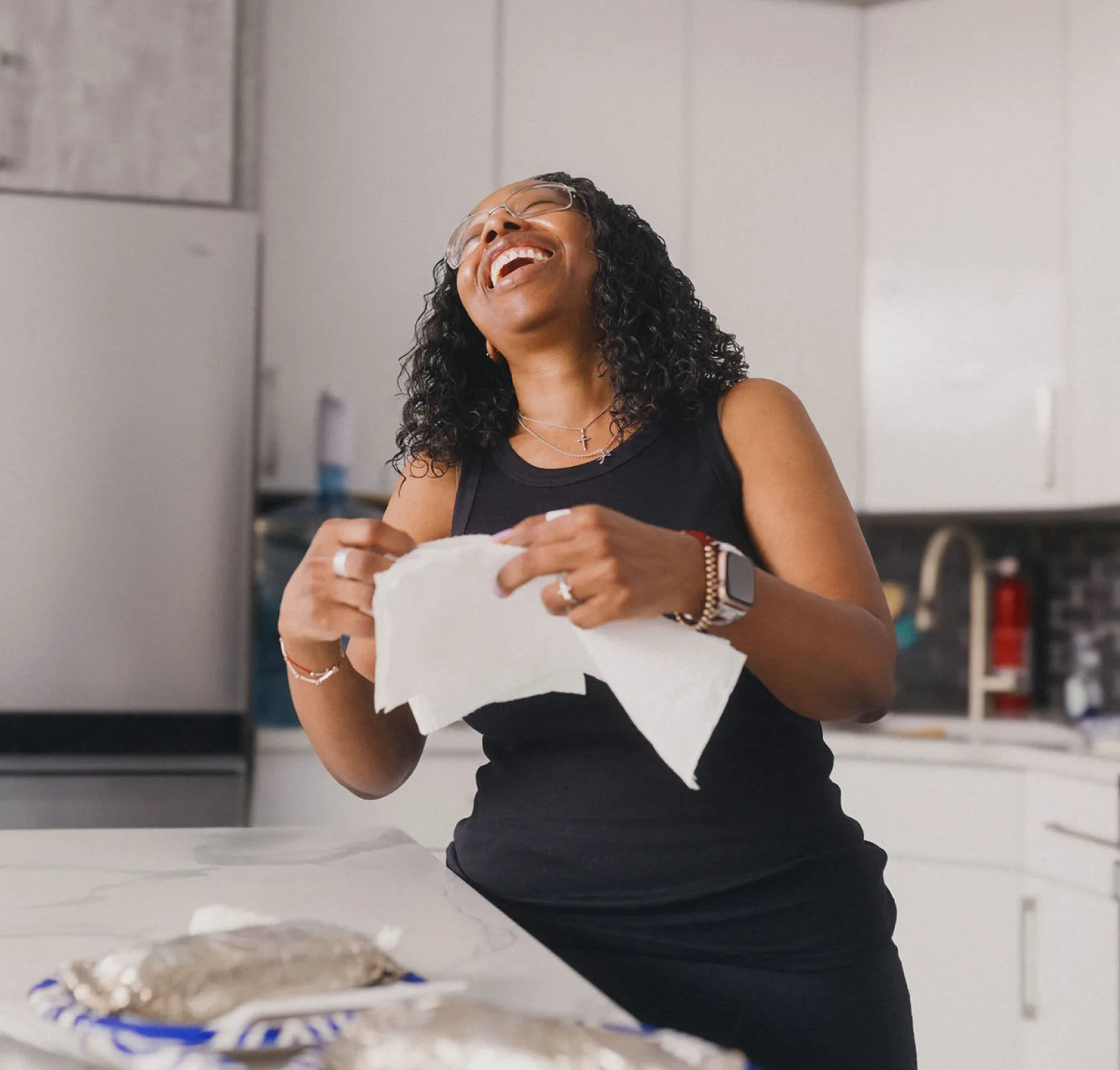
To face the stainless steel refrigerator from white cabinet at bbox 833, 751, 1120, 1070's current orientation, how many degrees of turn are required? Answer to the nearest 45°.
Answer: approximately 45° to its right

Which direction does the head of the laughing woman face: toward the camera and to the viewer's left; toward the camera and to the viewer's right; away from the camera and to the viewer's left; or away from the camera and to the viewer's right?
toward the camera and to the viewer's left

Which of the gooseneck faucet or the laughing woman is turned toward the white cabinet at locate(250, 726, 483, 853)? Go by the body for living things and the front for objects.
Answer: the gooseneck faucet

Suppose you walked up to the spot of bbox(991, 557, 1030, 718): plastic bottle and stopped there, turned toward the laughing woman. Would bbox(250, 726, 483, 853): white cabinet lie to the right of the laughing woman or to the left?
right

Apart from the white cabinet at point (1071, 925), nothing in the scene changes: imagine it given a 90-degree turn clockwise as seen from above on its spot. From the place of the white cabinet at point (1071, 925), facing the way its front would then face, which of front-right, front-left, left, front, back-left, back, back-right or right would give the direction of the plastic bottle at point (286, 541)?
front-left

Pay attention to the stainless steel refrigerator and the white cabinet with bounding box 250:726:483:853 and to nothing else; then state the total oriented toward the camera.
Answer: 2

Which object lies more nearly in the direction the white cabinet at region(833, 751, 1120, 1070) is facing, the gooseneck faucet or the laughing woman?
the laughing woman

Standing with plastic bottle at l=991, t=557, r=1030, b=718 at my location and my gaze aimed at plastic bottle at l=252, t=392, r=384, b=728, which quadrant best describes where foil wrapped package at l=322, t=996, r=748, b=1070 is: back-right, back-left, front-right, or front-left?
front-left

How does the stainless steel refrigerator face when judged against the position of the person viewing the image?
facing the viewer

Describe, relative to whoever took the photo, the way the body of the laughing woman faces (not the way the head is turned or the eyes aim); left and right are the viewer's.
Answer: facing the viewer and to the left of the viewer

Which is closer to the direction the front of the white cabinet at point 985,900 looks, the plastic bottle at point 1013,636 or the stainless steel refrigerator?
the stainless steel refrigerator
